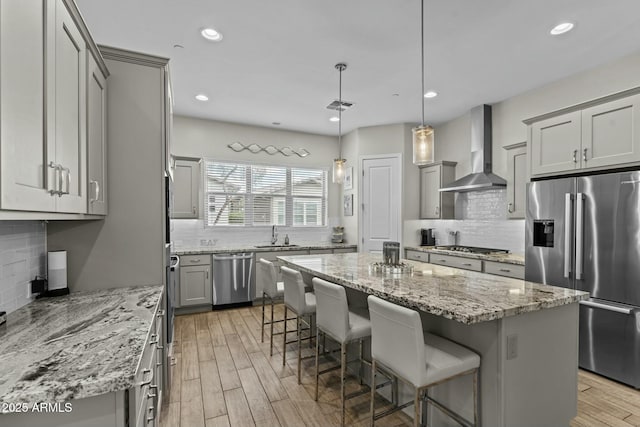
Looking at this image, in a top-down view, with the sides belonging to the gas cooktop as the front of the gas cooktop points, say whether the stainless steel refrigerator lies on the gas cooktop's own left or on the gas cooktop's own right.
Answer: on the gas cooktop's own left

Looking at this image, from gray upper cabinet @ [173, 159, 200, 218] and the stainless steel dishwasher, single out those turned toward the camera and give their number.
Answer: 2

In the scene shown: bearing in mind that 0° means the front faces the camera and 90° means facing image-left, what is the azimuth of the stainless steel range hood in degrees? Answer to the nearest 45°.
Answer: approximately 45°

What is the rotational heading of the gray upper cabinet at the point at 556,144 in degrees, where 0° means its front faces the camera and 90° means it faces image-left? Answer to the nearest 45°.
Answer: approximately 45°

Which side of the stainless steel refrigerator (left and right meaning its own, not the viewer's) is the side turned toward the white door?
right

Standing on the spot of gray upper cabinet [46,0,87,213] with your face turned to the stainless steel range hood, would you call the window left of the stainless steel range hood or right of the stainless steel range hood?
left

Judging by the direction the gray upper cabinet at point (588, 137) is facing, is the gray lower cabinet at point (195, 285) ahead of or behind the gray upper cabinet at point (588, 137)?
ahead

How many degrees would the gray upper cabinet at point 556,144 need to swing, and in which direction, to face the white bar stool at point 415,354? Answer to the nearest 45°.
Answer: approximately 45° to its left

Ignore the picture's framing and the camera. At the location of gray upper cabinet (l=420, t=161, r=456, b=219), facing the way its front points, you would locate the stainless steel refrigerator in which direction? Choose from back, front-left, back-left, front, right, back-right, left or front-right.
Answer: left

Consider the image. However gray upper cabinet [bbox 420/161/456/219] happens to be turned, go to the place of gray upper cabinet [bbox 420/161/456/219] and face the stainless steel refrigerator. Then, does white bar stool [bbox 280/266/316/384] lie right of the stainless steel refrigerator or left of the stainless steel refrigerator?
right

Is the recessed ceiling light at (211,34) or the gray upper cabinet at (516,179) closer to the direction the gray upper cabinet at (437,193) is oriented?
the recessed ceiling light
